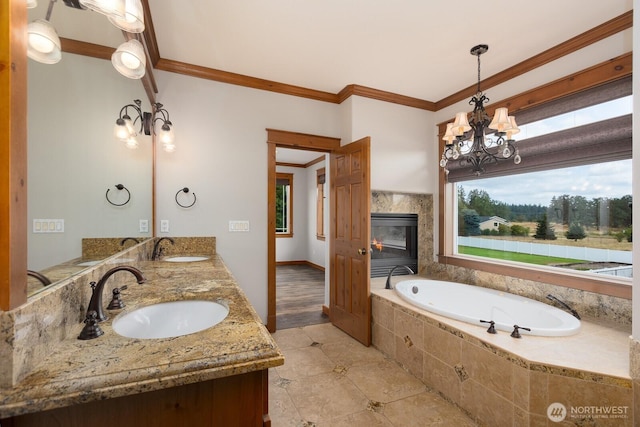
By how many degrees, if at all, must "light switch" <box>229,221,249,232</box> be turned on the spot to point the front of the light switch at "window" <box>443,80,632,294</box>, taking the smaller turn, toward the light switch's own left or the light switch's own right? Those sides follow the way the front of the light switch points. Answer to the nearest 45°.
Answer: approximately 45° to the light switch's own left

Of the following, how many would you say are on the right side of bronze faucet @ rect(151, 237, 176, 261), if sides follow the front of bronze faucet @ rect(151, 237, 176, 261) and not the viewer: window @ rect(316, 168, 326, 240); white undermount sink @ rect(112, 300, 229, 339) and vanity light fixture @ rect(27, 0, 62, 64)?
2

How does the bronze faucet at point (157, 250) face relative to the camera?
to the viewer's right

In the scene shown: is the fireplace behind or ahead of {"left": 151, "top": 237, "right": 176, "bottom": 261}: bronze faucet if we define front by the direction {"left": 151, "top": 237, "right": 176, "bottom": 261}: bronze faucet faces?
ahead

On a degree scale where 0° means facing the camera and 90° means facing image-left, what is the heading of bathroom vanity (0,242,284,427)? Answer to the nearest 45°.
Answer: approximately 270°

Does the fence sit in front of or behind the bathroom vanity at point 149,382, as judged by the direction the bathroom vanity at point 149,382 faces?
in front

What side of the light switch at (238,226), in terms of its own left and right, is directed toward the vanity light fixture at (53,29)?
front

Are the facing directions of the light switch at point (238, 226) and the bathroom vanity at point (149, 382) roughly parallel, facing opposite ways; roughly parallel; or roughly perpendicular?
roughly perpendicular

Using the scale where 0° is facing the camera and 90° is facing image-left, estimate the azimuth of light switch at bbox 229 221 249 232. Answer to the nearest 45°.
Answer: approximately 0°

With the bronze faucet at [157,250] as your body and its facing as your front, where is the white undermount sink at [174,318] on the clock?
The white undermount sink is roughly at 3 o'clock from the bronze faucet.

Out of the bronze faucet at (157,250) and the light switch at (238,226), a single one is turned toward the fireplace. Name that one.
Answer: the bronze faucet

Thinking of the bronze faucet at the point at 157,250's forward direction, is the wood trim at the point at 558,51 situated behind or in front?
in front

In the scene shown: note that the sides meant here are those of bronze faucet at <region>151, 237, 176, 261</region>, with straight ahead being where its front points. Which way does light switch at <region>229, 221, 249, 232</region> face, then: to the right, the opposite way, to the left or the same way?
to the right
